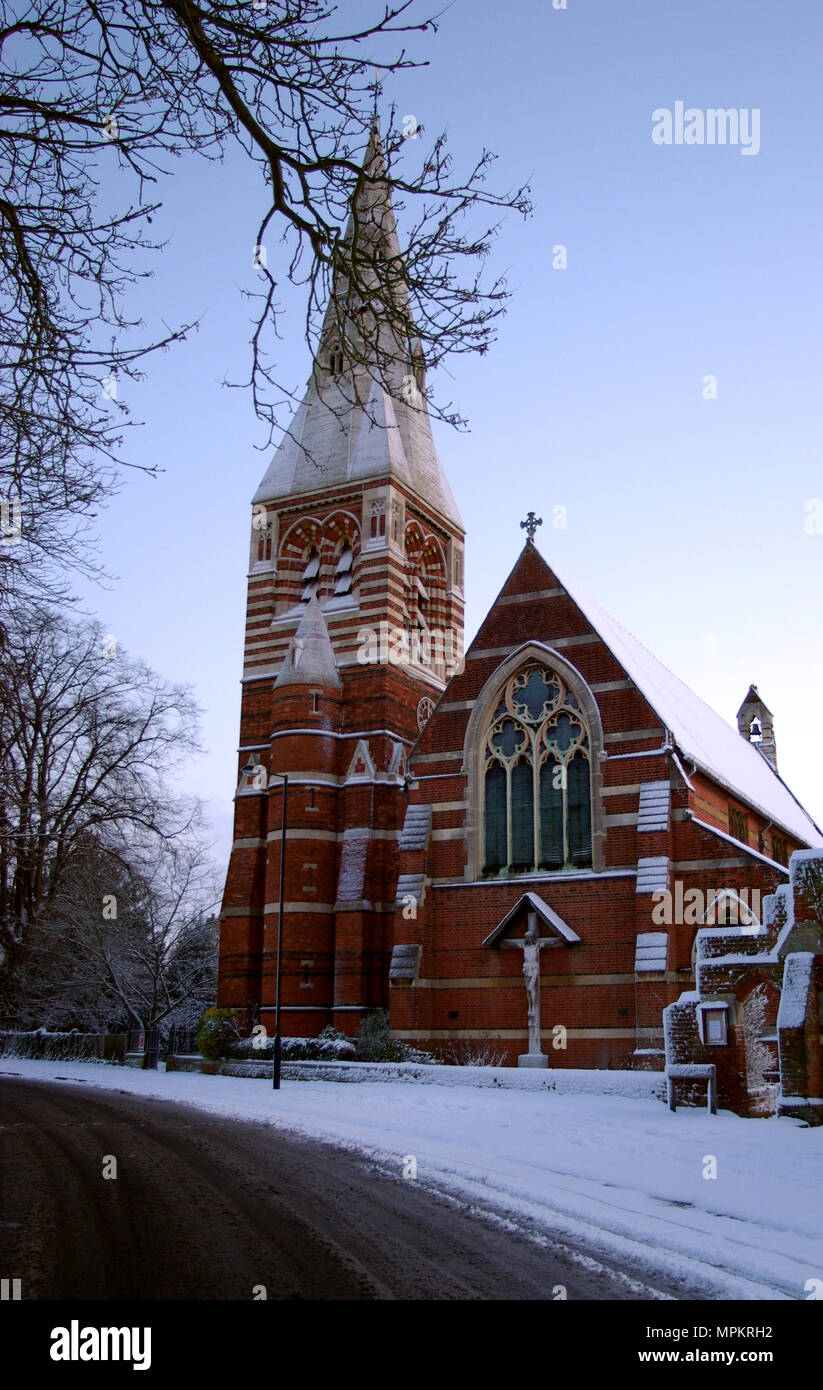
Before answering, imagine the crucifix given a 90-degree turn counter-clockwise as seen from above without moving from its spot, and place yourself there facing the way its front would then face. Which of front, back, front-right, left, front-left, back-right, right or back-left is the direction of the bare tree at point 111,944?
back-left

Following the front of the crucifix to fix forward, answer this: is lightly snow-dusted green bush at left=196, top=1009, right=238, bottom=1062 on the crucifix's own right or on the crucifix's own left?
on the crucifix's own right

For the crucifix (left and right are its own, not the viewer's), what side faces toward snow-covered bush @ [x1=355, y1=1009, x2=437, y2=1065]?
right

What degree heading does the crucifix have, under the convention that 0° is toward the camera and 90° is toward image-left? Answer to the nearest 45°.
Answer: approximately 0°

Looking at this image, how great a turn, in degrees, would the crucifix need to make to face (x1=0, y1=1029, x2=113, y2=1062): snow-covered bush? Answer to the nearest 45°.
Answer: approximately 135° to its right
